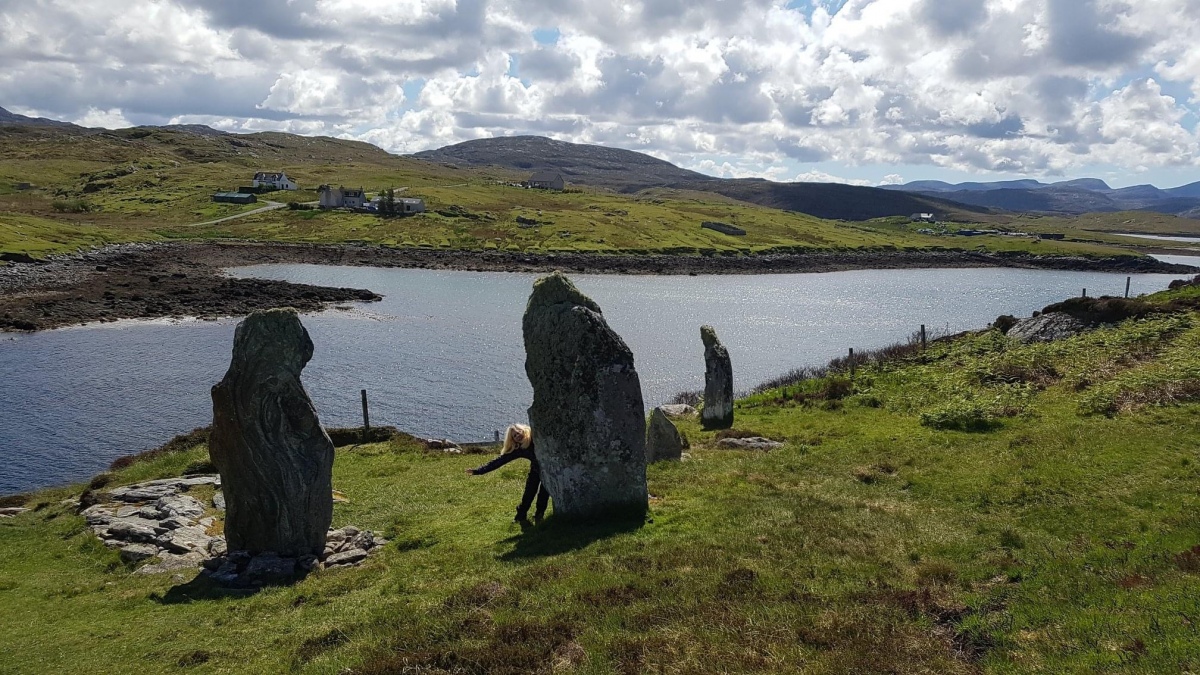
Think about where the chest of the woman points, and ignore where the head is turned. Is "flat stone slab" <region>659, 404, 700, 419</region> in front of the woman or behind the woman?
behind

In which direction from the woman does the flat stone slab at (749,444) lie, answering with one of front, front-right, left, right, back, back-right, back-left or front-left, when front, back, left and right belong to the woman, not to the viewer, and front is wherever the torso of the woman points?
back

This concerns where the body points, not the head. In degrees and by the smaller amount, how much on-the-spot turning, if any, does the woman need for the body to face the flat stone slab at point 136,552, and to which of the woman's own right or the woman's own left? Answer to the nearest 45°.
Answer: approximately 45° to the woman's own right

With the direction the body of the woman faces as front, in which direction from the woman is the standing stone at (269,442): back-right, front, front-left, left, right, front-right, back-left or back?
front-right

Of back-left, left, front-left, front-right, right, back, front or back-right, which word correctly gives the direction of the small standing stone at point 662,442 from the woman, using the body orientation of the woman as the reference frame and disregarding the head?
back

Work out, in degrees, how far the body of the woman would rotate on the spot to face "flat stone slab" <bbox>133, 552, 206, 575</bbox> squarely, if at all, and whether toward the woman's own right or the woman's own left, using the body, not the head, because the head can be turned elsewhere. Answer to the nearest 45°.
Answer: approximately 45° to the woman's own right

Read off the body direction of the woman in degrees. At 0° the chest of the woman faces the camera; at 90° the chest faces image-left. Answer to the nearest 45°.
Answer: approximately 45°

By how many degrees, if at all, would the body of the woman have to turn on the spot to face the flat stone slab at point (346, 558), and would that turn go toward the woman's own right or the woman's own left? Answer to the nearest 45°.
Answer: approximately 45° to the woman's own right

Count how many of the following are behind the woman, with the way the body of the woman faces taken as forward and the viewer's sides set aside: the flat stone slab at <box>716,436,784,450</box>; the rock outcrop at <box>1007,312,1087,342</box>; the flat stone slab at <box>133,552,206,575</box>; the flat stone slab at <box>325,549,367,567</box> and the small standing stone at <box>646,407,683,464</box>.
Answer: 3

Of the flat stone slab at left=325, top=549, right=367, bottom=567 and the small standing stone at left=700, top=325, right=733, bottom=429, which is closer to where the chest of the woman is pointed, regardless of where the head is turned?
the flat stone slab

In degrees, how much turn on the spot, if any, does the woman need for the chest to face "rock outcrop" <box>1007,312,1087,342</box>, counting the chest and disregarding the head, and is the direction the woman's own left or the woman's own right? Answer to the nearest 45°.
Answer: approximately 180°
